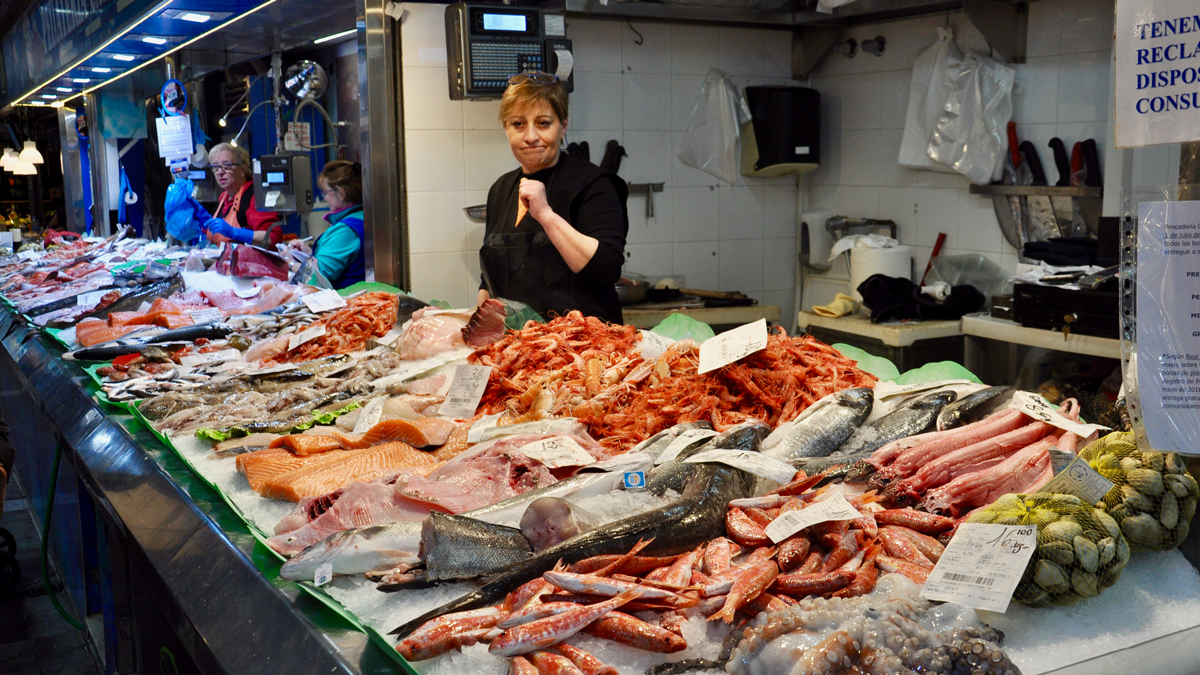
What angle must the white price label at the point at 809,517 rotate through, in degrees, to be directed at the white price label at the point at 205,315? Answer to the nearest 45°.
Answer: approximately 135° to its right

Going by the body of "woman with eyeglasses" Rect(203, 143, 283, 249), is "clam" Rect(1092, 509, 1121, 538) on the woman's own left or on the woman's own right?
on the woman's own left

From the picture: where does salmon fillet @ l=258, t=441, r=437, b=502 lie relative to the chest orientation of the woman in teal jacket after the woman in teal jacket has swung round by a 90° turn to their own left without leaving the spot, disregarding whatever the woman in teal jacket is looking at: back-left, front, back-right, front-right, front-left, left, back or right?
front

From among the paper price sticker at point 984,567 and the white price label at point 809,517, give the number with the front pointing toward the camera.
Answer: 2

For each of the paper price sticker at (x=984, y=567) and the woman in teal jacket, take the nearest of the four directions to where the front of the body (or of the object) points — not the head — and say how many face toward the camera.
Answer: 1

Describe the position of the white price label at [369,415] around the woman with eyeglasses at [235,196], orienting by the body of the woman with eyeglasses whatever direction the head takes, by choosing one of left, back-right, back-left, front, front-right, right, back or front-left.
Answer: front-left

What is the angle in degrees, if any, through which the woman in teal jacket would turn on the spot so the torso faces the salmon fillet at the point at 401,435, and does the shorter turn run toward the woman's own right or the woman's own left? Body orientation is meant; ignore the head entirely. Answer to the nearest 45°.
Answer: approximately 90° to the woman's own left

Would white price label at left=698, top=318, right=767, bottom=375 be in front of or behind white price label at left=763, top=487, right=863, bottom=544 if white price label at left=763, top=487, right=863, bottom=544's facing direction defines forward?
behind

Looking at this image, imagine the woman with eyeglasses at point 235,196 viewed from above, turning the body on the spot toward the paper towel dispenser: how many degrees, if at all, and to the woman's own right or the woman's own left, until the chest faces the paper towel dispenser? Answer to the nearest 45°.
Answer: approximately 90° to the woman's own left

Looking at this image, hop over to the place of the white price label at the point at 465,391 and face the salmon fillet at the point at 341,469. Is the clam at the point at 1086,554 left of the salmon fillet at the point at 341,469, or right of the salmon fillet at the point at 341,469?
left

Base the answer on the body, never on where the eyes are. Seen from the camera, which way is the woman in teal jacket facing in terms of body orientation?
to the viewer's left

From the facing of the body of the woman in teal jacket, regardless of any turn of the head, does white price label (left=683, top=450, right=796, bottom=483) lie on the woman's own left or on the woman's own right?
on the woman's own left

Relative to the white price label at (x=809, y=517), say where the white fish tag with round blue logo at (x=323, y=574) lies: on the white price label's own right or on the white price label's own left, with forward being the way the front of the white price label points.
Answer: on the white price label's own right
